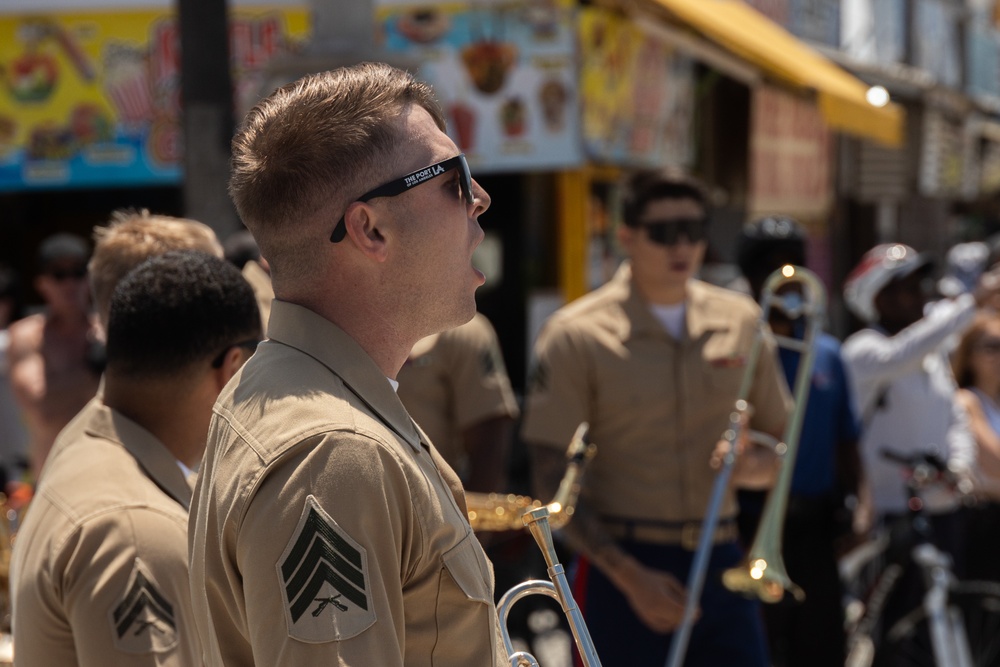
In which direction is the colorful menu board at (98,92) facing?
toward the camera

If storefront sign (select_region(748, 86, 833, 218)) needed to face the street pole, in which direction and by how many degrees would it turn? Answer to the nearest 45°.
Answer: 0° — it already faces it

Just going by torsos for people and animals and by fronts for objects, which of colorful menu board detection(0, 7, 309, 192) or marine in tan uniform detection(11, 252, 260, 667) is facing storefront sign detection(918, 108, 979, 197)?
the marine in tan uniform

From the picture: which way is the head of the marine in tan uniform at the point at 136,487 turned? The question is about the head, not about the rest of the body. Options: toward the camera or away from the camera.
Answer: away from the camera

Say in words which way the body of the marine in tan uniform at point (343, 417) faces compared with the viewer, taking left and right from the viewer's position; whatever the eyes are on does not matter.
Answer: facing to the right of the viewer

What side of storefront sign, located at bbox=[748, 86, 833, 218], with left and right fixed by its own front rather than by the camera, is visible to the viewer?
front

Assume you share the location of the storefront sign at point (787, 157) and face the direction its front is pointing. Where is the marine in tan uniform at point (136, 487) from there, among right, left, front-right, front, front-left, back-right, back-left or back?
front

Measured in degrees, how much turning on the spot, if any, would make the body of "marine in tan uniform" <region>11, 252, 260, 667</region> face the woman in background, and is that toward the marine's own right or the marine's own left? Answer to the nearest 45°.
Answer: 0° — they already face them

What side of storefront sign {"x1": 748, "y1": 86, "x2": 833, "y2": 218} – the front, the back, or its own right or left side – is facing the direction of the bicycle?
front

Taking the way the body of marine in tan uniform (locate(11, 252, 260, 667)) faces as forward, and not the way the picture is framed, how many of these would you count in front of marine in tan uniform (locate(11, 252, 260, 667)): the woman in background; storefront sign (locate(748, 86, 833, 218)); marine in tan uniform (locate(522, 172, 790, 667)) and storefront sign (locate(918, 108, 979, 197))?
4

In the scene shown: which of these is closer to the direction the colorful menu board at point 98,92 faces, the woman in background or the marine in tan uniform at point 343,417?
the marine in tan uniform

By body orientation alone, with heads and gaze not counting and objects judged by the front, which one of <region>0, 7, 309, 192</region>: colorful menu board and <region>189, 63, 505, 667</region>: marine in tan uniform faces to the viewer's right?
the marine in tan uniform
